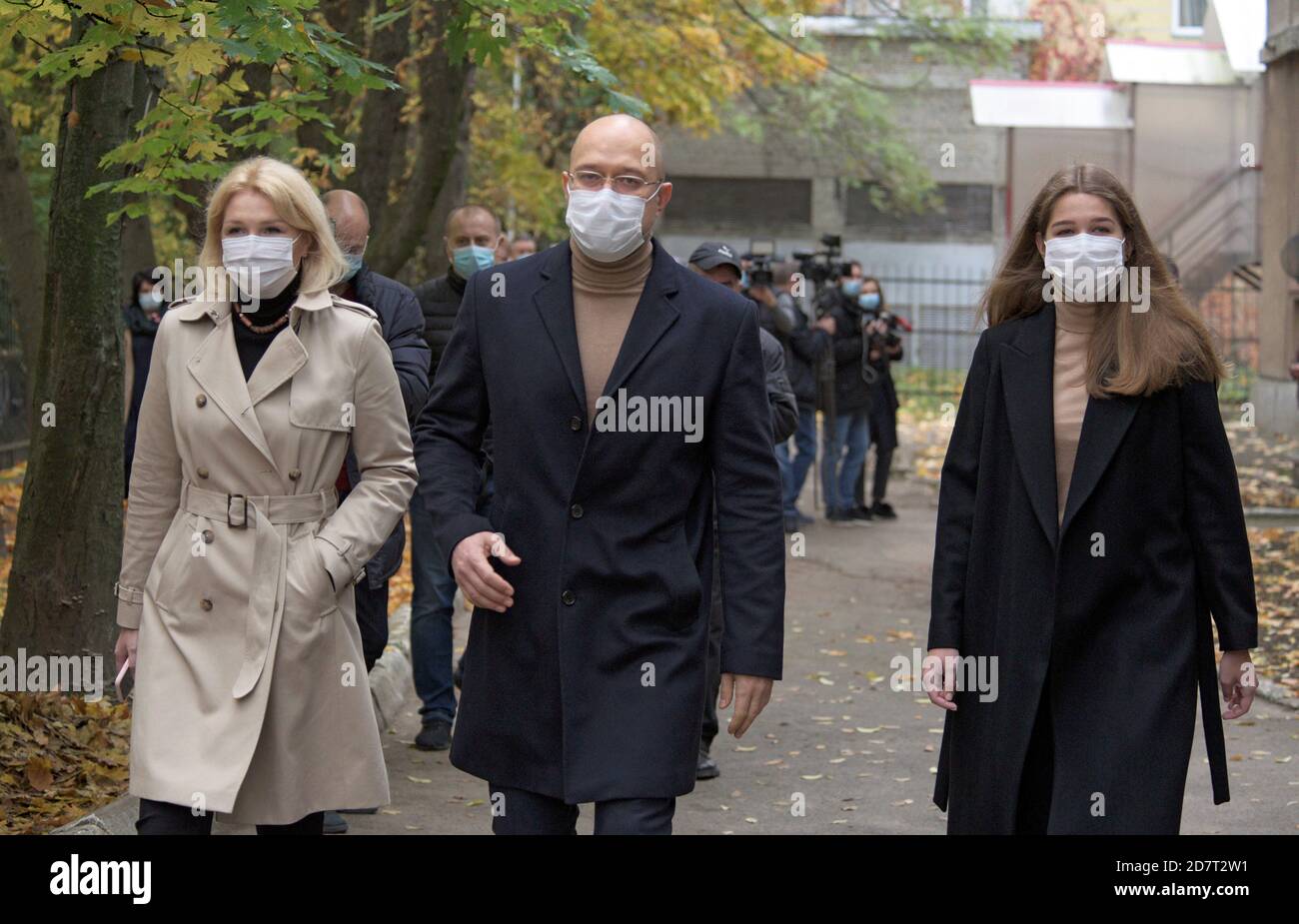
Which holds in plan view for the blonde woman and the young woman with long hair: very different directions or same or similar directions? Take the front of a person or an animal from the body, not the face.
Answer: same or similar directions

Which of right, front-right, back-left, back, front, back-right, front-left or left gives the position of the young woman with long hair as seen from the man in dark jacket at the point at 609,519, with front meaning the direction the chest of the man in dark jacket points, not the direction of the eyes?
left

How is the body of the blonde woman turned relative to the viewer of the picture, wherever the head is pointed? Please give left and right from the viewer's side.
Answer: facing the viewer

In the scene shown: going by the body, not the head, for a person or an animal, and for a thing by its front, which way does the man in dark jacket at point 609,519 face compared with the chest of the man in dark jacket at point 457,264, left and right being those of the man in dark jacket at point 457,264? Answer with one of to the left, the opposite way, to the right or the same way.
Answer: the same way

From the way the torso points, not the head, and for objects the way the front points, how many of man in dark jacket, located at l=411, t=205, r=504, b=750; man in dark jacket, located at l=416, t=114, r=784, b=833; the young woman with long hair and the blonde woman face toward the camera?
4

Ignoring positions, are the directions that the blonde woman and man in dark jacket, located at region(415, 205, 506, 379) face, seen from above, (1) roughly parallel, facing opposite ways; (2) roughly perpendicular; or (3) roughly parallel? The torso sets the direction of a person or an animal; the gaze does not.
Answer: roughly parallel

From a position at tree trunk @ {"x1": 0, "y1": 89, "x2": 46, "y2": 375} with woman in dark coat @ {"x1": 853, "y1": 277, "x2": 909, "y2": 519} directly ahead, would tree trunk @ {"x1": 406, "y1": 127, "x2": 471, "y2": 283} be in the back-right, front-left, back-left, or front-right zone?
front-left

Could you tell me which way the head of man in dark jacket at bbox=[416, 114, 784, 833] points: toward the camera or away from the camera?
toward the camera

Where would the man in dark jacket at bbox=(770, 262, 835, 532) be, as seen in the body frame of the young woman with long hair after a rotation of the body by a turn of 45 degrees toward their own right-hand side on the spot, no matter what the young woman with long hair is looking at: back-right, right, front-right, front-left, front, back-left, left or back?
back-right

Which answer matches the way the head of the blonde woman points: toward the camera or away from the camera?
toward the camera

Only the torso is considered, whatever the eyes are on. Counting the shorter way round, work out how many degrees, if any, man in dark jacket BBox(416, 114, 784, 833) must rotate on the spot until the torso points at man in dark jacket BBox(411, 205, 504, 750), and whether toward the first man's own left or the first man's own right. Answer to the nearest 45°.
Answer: approximately 180°

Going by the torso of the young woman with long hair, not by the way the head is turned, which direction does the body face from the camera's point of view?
toward the camera

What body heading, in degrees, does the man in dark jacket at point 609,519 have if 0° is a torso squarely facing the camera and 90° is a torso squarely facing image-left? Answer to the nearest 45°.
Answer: approximately 0°

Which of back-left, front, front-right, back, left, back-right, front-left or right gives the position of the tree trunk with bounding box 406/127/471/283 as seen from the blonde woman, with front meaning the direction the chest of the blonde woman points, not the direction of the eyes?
back

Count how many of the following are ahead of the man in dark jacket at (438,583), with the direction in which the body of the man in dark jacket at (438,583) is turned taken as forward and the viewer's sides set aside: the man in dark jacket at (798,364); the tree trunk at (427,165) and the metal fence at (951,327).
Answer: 0
